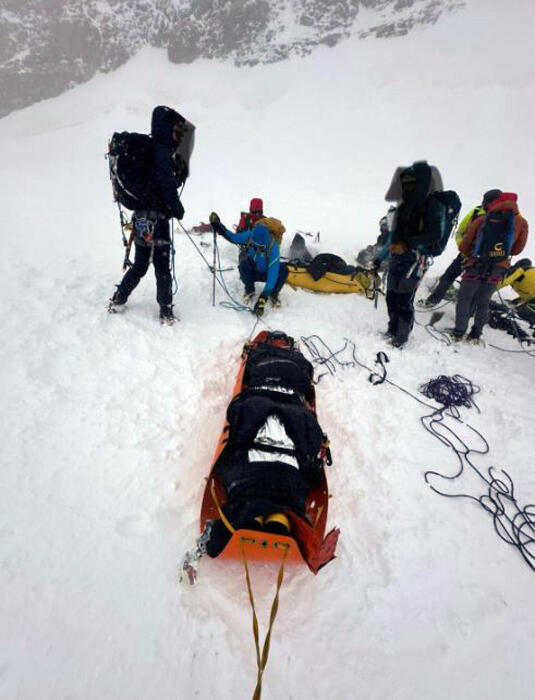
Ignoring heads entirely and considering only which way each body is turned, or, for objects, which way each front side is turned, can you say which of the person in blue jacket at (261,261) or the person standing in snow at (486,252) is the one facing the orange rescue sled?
the person in blue jacket

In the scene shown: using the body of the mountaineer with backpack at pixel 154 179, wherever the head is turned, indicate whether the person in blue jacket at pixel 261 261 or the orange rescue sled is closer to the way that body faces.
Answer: the person in blue jacket

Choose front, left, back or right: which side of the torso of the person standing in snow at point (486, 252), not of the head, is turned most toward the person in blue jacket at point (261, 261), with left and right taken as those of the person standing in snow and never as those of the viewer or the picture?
left

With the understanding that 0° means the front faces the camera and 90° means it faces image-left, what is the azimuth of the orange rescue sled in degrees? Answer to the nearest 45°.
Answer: approximately 0°

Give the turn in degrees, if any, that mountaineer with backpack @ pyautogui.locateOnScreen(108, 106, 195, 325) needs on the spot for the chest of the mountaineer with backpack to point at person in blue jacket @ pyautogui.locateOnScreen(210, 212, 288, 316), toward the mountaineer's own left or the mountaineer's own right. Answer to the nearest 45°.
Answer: approximately 45° to the mountaineer's own left

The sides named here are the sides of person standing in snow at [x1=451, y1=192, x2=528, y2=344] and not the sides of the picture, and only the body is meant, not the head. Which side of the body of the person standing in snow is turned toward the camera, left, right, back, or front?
back

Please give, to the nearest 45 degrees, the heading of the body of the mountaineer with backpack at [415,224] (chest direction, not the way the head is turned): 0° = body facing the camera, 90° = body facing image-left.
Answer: approximately 45°

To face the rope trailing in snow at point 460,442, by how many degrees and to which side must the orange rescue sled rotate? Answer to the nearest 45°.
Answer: approximately 135° to its left

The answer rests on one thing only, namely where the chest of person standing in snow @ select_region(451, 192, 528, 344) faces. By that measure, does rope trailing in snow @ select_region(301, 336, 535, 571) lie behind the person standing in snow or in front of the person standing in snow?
behind
